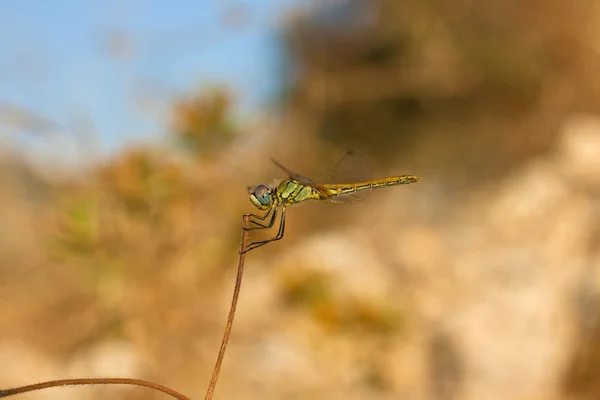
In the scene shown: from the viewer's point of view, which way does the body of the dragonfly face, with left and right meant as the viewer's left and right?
facing to the left of the viewer
